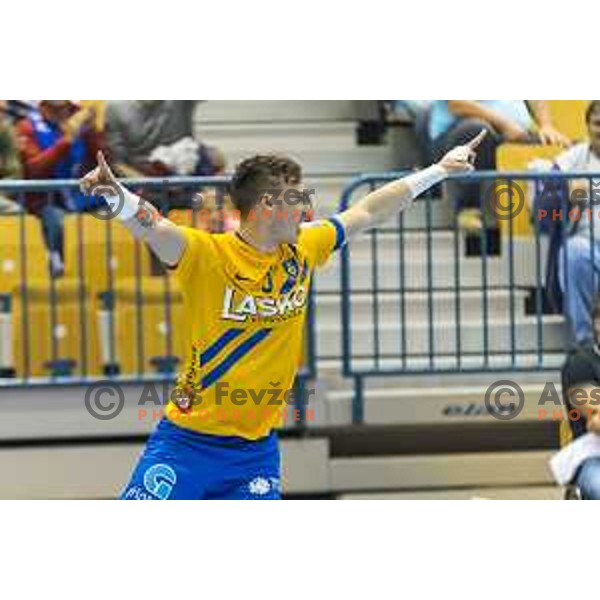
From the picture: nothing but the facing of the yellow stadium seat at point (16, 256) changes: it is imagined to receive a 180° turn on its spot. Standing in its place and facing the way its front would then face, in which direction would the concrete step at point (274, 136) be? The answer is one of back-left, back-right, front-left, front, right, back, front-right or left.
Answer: front-right

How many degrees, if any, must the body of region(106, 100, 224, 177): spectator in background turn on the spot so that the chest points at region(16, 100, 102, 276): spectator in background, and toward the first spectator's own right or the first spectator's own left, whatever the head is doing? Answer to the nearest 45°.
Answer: approximately 135° to the first spectator's own right

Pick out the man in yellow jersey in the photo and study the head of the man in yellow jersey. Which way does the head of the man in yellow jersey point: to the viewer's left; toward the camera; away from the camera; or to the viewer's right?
to the viewer's right

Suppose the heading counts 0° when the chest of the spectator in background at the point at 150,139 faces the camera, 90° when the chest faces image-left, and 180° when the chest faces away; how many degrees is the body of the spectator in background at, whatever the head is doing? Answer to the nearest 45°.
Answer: approximately 315°

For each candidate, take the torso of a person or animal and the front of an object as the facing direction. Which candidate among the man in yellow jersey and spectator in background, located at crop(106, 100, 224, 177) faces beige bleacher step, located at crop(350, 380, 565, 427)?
the spectator in background

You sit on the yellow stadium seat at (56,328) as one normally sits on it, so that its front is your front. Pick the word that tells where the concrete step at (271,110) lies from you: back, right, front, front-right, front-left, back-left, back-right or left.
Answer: back-left
